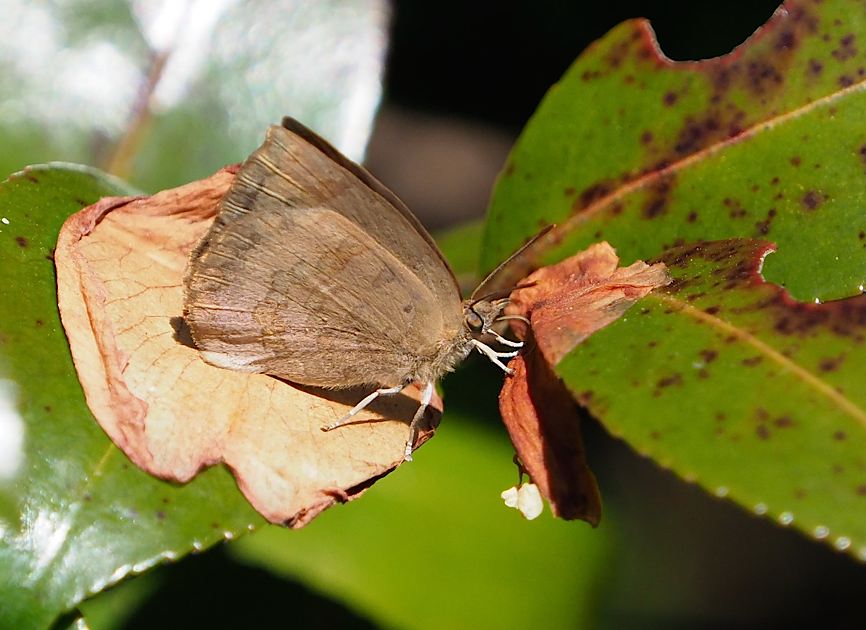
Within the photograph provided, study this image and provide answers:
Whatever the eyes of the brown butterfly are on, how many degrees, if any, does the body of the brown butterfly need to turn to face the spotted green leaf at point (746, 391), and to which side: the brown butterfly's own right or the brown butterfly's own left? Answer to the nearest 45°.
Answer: approximately 45° to the brown butterfly's own right

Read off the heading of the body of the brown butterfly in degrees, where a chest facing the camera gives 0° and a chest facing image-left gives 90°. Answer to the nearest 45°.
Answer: approximately 270°
